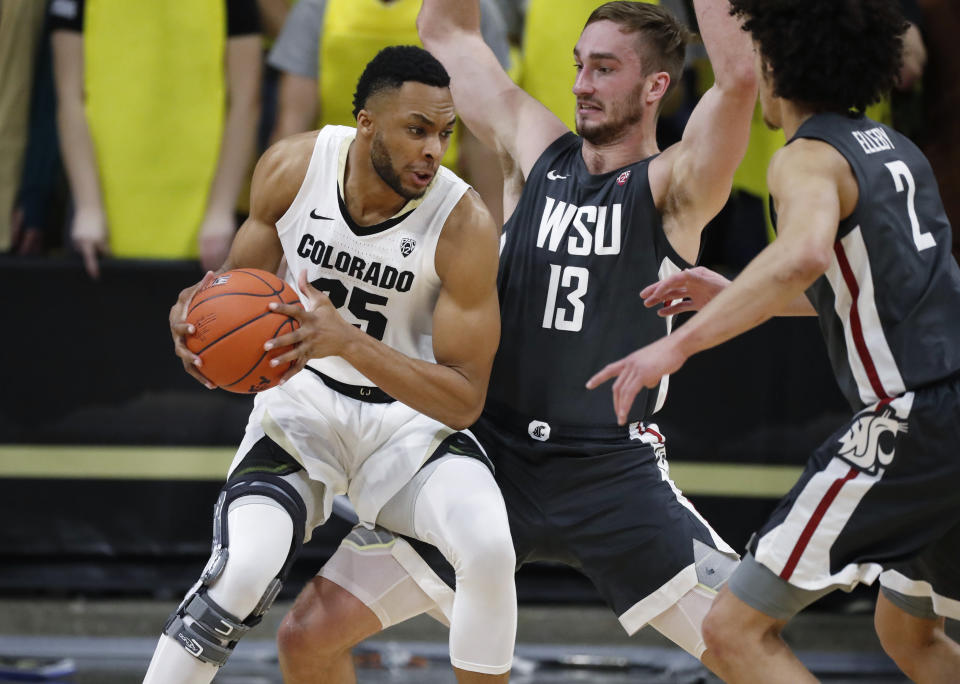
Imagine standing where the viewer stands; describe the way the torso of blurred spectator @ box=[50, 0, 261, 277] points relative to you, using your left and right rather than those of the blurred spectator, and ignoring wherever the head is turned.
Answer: facing the viewer

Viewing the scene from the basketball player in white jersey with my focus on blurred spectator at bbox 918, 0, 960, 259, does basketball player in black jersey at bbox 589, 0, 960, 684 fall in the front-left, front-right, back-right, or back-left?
front-right

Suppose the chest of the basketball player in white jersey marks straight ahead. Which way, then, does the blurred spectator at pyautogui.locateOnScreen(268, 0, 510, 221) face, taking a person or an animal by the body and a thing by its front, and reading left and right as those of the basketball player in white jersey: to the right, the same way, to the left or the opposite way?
the same way

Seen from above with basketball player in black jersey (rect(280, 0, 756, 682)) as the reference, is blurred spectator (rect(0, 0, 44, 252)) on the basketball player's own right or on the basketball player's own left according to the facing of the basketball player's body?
on the basketball player's own right

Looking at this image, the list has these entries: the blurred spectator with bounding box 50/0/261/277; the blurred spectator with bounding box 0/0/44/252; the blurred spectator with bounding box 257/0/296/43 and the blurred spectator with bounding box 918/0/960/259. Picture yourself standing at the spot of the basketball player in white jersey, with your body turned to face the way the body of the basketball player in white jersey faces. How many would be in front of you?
0

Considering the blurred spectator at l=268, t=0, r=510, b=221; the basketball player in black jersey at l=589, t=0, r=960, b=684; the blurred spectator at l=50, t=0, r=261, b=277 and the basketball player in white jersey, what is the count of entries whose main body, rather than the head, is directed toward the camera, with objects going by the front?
3

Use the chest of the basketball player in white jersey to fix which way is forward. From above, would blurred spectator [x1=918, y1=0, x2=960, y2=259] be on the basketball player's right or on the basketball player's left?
on the basketball player's left

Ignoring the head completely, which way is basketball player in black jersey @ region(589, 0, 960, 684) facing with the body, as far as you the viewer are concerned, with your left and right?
facing away from the viewer and to the left of the viewer

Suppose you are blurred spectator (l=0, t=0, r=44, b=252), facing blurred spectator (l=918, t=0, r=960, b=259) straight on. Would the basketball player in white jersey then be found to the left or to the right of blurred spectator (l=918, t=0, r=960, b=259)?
right

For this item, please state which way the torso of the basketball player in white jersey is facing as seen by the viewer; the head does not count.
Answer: toward the camera

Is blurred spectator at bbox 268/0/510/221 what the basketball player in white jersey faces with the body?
no

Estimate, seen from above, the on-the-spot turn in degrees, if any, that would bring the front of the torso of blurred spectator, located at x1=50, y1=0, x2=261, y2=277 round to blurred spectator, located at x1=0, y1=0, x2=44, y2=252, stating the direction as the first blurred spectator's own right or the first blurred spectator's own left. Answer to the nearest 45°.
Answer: approximately 135° to the first blurred spectator's own right

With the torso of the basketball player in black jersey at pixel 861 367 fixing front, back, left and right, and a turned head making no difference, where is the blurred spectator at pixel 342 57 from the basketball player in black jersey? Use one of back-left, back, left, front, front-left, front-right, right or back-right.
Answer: front

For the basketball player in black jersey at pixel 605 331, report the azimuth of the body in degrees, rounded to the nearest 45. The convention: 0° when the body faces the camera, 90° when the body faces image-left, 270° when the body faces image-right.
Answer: approximately 45°

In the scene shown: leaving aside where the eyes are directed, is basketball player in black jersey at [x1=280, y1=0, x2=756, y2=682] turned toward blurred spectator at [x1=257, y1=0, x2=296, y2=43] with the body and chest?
no

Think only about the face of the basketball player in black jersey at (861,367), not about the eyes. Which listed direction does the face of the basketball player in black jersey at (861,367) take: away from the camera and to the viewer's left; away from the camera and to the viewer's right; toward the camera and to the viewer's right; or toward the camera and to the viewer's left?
away from the camera and to the viewer's left

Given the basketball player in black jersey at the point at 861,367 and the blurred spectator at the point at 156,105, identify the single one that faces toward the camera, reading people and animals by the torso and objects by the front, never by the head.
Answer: the blurred spectator

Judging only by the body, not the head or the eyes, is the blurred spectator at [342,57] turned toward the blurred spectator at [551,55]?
no
